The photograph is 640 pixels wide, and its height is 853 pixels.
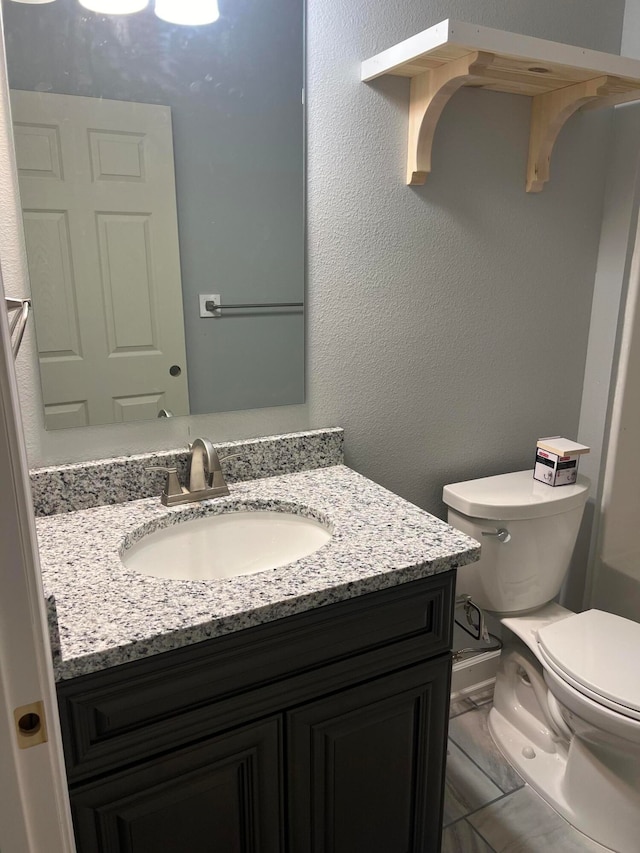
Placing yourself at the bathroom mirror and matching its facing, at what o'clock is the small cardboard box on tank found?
The small cardboard box on tank is roughly at 9 o'clock from the bathroom mirror.

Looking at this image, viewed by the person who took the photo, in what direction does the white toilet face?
facing the viewer and to the right of the viewer

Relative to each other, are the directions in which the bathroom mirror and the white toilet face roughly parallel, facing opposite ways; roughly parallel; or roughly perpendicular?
roughly parallel

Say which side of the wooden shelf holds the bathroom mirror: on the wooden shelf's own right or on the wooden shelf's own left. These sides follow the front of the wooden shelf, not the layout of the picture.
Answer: on the wooden shelf's own right

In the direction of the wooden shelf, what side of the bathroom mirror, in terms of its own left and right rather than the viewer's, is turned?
left

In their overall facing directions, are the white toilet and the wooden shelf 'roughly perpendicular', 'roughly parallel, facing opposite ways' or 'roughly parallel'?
roughly parallel

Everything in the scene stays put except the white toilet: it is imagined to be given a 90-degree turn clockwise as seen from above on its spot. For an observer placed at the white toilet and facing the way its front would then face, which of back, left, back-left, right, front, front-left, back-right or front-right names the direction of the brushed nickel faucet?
front

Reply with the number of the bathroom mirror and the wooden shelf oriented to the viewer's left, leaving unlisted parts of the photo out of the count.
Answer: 0

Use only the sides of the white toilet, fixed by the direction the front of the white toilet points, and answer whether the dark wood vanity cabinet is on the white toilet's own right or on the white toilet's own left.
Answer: on the white toilet's own right

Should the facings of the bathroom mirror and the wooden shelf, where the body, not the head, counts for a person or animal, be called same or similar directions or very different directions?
same or similar directions

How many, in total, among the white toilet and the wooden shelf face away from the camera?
0

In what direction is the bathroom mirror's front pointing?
toward the camera

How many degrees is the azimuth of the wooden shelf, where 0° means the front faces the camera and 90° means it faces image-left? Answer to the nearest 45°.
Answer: approximately 315°

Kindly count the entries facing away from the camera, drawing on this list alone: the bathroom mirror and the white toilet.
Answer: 0
